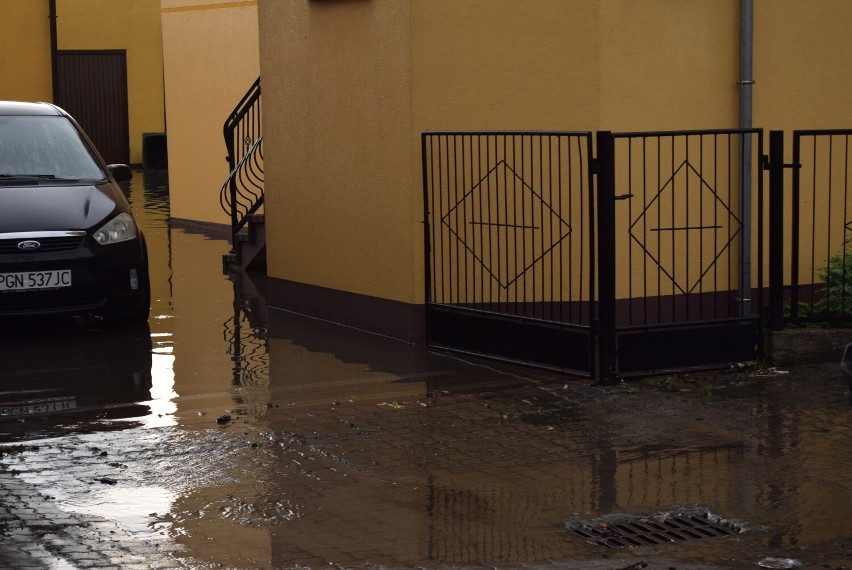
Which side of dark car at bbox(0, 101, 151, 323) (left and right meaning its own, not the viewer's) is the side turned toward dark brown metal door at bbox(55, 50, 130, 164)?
back

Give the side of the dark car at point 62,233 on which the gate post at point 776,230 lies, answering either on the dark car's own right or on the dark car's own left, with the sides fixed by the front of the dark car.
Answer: on the dark car's own left

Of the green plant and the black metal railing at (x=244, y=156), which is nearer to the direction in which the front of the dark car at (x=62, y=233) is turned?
the green plant

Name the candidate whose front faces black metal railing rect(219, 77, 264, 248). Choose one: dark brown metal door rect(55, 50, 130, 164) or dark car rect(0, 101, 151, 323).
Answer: the dark brown metal door

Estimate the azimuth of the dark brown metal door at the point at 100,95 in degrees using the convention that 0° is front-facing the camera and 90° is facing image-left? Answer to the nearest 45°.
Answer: approximately 0°

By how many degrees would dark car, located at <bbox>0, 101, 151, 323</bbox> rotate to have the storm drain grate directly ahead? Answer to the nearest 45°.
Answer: approximately 45° to its left

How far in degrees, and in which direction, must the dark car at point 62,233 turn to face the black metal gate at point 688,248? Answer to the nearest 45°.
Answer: approximately 45° to its left

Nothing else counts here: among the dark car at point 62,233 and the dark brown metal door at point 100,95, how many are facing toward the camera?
2

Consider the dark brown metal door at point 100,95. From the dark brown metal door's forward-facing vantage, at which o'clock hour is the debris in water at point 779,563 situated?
The debris in water is roughly at 12 o'clock from the dark brown metal door.

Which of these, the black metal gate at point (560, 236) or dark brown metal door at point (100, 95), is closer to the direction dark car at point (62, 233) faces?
the black metal gate

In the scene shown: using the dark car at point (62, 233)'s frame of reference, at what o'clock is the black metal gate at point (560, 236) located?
The black metal gate is roughly at 10 o'clock from the dark car.

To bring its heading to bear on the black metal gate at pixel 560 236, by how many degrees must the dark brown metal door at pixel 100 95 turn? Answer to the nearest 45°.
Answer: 0° — it already faces it
